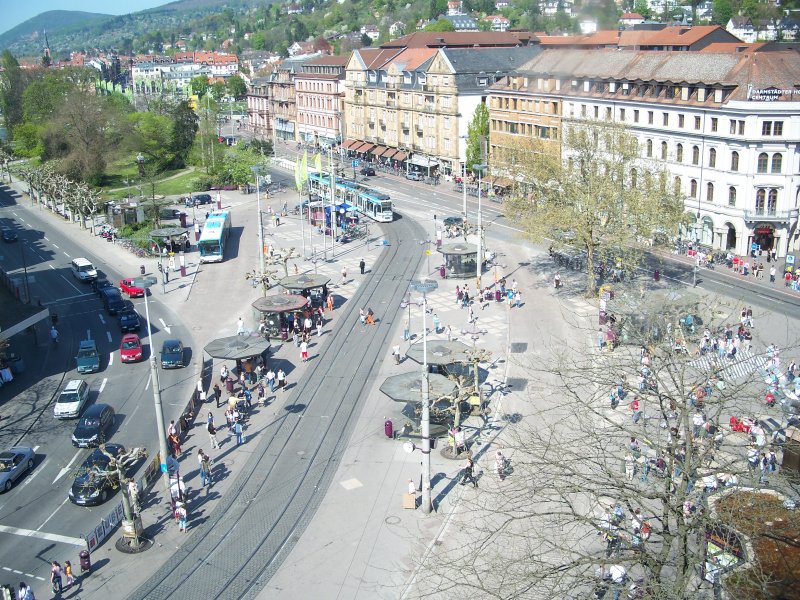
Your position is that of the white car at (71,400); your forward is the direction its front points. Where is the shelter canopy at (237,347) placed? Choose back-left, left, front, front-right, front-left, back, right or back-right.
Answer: back-left

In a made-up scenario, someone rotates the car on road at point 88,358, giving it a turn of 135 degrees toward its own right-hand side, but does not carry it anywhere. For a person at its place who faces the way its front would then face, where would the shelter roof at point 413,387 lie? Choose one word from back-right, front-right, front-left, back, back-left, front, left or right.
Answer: back

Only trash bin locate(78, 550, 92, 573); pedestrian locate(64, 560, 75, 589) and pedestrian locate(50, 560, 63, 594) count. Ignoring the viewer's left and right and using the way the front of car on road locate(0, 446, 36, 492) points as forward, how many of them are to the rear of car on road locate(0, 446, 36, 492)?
0

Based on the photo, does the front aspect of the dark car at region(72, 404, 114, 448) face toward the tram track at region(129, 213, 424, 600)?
no

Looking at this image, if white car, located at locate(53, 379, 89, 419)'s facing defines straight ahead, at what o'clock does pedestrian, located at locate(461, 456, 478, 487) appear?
The pedestrian is roughly at 9 o'clock from the white car.

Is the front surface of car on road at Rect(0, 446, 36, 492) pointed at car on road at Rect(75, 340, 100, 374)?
no

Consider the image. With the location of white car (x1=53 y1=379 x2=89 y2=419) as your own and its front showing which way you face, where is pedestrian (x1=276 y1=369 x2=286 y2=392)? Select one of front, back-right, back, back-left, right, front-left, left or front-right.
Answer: back-left

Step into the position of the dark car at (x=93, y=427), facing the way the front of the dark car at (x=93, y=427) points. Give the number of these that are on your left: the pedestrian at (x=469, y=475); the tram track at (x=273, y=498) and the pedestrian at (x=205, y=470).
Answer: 3

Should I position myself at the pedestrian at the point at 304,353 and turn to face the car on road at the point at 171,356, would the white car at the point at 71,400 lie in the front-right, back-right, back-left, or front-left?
front-left

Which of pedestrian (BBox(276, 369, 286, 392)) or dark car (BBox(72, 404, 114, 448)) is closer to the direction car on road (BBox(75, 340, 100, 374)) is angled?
the dark car

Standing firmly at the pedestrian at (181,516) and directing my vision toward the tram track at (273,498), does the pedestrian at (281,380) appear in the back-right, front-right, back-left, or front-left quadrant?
front-left

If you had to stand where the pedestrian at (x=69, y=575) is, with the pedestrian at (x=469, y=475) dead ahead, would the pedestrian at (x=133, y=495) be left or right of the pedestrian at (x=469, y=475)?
left

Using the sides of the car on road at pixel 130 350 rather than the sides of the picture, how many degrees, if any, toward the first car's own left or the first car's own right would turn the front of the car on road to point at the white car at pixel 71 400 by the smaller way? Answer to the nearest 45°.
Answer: approximately 45° to the first car's own right

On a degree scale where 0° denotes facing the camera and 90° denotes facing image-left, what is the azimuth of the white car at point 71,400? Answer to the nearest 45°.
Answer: approximately 45°

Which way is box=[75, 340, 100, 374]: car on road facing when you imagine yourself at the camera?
facing the viewer

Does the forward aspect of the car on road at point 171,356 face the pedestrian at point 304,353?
no
